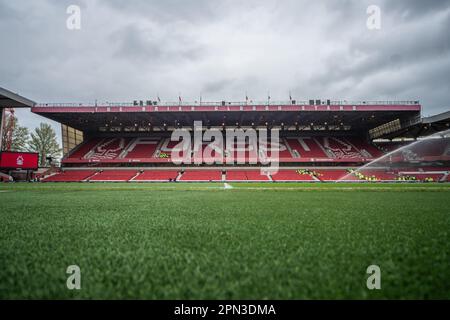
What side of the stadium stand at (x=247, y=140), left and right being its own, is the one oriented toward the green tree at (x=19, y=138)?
right

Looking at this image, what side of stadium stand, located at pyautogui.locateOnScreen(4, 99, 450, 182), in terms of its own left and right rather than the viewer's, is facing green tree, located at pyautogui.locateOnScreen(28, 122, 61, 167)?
right

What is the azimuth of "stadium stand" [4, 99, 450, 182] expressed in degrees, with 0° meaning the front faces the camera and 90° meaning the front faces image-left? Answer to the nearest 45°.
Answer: approximately 0°
